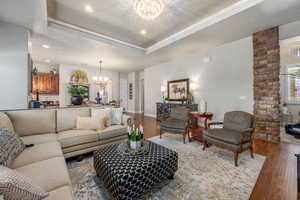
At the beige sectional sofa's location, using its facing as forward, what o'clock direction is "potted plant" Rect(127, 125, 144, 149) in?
The potted plant is roughly at 12 o'clock from the beige sectional sofa.

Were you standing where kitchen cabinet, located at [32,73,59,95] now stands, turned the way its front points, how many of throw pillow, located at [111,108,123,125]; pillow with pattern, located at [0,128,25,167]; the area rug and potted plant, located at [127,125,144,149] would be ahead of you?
4

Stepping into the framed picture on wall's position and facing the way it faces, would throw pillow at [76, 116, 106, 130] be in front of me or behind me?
in front

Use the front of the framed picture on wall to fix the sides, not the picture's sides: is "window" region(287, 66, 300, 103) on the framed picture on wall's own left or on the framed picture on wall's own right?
on the framed picture on wall's own left

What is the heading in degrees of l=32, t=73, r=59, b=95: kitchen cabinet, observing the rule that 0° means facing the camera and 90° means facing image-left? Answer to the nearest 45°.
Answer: approximately 0°

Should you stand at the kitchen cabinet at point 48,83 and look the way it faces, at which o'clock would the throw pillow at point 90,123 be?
The throw pillow is roughly at 12 o'clock from the kitchen cabinet.

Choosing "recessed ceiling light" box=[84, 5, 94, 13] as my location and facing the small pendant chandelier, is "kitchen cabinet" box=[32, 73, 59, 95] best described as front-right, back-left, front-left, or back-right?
front-left

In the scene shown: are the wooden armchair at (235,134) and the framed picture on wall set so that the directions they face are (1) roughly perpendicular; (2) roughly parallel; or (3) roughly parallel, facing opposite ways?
roughly parallel

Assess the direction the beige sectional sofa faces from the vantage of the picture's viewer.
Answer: facing the viewer and to the right of the viewer

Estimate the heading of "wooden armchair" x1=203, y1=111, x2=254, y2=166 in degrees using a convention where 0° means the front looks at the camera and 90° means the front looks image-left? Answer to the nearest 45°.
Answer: approximately 45°

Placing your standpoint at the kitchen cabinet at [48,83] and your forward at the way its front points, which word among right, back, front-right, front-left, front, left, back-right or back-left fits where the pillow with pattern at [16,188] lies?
front

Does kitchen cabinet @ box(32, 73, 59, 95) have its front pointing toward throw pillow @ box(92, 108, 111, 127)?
yes

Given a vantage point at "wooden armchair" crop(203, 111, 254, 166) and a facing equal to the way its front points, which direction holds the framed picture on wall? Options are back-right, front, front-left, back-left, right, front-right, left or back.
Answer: right

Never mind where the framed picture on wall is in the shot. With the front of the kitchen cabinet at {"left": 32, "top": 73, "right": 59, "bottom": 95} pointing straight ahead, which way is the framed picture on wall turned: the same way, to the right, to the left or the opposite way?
to the right
